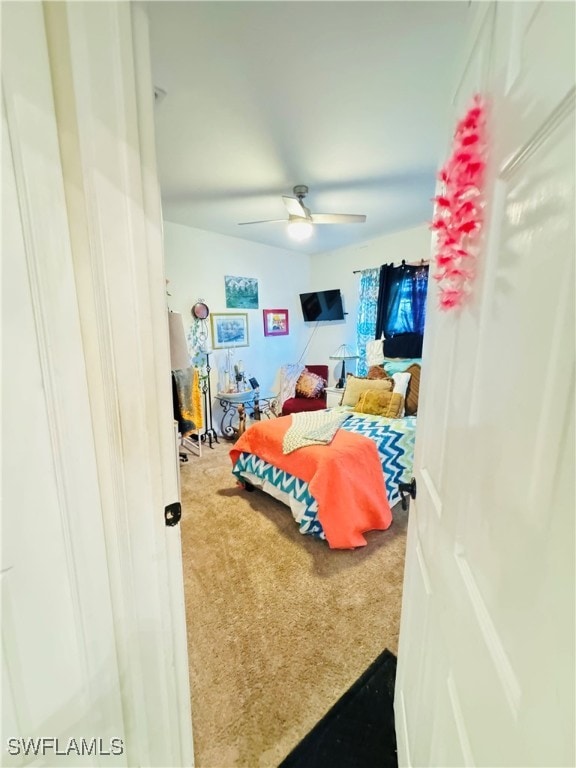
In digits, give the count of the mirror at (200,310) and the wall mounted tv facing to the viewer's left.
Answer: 0

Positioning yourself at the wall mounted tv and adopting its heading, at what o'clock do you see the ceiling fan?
The ceiling fan is roughly at 12 o'clock from the wall mounted tv.

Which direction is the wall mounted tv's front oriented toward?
toward the camera

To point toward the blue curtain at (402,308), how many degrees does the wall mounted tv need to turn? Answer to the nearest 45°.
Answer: approximately 45° to its left

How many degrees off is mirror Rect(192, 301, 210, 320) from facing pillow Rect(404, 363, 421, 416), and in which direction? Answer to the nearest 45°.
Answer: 0° — it already faces it

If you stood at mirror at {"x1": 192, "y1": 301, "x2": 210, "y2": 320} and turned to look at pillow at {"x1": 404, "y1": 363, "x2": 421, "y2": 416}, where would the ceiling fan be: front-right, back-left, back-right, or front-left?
front-right

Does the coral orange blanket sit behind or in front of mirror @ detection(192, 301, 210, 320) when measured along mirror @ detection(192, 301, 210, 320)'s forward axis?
in front

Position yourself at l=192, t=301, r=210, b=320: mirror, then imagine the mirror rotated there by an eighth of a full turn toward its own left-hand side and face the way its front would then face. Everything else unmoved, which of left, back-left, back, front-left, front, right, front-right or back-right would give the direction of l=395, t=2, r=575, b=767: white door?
right

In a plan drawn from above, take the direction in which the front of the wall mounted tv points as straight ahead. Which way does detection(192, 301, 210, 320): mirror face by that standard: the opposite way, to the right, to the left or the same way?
to the left

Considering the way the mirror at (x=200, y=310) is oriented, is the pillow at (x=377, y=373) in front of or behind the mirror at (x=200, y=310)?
in front

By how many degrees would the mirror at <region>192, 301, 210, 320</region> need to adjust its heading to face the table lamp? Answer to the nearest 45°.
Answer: approximately 45° to its left

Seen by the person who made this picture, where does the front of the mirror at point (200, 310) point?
facing the viewer and to the right of the viewer

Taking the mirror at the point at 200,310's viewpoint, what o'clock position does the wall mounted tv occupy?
The wall mounted tv is roughly at 10 o'clock from the mirror.

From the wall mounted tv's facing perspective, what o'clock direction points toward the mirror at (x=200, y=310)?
The mirror is roughly at 2 o'clock from the wall mounted tv.
